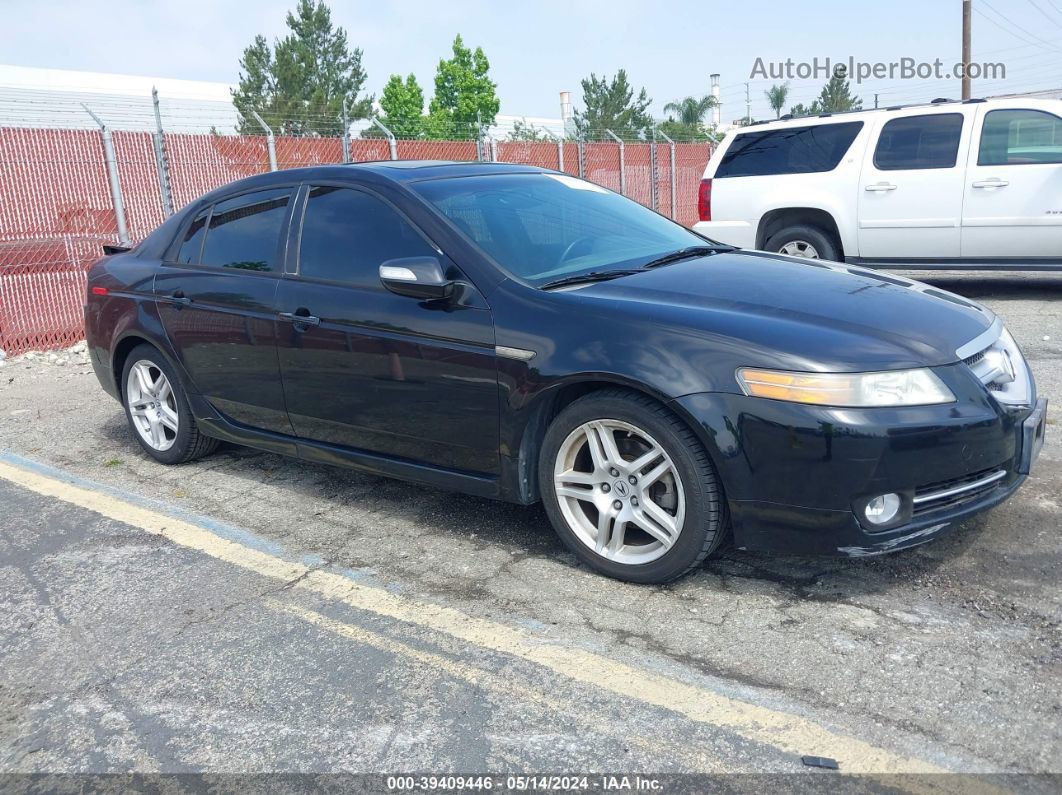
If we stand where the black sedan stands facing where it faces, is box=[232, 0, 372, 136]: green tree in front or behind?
behind

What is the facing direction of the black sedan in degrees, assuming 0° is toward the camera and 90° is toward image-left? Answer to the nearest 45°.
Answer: approximately 315°

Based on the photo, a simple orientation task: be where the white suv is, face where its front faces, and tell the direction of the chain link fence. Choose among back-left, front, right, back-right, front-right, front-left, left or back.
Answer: back

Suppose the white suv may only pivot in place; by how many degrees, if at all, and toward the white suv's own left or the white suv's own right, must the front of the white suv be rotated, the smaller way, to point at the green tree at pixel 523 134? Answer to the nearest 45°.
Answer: approximately 135° to the white suv's own left

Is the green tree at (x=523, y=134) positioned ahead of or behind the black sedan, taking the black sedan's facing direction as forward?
behind

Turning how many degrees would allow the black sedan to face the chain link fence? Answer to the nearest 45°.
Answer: approximately 180°

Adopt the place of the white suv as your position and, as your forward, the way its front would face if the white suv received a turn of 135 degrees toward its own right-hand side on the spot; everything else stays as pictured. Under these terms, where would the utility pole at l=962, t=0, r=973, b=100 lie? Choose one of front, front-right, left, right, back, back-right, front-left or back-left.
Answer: back-right

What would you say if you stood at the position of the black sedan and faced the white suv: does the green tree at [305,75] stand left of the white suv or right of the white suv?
left

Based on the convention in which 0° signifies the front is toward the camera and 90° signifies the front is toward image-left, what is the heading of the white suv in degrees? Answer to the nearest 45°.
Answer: approximately 270°
